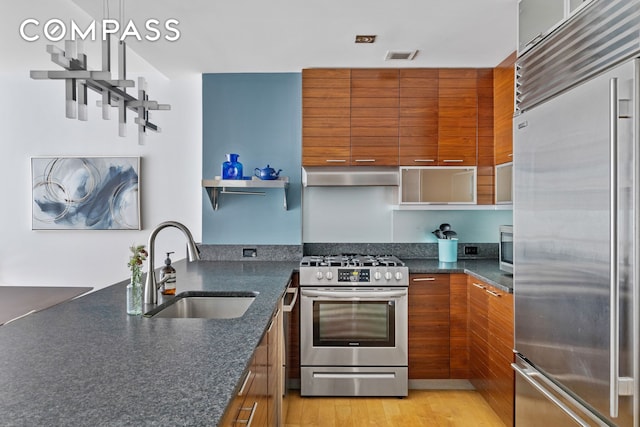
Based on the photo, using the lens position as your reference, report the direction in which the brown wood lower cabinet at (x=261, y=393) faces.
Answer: facing to the right of the viewer

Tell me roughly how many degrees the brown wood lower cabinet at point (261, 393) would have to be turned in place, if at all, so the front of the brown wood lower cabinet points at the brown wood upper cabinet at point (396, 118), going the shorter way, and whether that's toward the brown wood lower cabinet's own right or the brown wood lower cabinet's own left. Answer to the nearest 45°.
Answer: approximately 45° to the brown wood lower cabinet's own left

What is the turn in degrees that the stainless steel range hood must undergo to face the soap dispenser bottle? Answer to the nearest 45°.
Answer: approximately 45° to its right

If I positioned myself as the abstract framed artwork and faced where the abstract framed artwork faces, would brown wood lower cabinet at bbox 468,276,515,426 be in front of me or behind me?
in front

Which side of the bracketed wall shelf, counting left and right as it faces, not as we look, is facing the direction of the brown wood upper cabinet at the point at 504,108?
left

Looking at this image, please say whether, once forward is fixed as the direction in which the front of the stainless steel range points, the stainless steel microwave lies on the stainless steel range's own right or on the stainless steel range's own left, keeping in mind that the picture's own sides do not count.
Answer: on the stainless steel range's own left

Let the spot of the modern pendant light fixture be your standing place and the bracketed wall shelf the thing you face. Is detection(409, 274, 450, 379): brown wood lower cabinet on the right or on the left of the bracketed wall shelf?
right

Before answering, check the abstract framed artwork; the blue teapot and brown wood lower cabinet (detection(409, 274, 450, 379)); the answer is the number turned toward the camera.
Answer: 2

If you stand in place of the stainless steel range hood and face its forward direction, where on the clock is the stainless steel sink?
The stainless steel sink is roughly at 1 o'clock from the stainless steel range hood.
